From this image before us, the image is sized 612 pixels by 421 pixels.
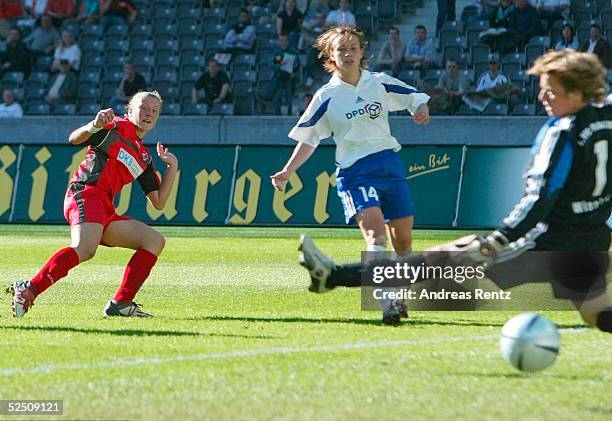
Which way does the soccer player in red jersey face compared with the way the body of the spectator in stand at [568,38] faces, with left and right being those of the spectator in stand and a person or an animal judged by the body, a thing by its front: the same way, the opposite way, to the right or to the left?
to the left

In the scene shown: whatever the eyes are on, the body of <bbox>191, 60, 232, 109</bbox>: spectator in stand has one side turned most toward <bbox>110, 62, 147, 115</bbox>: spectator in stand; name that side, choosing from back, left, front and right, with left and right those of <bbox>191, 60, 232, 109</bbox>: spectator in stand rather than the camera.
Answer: right

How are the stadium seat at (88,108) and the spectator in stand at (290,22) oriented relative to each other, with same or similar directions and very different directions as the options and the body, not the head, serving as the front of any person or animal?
same or similar directions

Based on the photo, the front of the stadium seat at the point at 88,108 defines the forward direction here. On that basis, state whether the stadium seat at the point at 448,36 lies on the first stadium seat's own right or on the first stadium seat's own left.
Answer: on the first stadium seat's own left

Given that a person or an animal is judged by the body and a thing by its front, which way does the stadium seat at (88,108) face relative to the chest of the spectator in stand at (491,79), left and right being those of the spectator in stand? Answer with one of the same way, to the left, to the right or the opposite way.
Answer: the same way

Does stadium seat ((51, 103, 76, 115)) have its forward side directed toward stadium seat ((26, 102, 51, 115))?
no

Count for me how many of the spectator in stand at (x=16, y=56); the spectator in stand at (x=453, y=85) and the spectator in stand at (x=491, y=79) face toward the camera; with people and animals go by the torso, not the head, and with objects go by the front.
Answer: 3

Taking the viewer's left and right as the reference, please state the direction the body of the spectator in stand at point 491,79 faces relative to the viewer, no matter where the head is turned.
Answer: facing the viewer

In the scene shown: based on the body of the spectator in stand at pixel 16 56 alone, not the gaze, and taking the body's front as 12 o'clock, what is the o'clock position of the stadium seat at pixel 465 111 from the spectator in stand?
The stadium seat is roughly at 10 o'clock from the spectator in stand.

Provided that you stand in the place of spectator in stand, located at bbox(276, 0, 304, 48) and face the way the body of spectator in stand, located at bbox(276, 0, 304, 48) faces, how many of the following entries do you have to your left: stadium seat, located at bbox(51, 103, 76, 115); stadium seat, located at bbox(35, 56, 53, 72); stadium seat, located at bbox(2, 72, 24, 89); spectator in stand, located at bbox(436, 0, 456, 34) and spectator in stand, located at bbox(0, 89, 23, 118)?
1

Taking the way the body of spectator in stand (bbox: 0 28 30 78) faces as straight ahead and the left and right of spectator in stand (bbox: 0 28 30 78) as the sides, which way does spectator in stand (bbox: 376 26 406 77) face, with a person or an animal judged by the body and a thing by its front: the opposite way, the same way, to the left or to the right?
the same way

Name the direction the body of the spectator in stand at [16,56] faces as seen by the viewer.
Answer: toward the camera

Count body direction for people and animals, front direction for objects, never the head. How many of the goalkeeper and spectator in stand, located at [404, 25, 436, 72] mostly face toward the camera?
1

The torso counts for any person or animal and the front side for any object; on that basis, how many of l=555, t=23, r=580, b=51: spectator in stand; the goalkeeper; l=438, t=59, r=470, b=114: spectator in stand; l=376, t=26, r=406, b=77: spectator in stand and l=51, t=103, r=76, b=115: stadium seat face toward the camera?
4

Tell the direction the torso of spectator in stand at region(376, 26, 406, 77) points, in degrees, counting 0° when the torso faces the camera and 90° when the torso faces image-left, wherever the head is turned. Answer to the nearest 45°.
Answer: approximately 0°

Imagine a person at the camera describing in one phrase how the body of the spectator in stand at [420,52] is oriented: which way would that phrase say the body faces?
toward the camera

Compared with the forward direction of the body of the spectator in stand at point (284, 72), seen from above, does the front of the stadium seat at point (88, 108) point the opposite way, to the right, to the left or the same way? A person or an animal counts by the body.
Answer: the same way
